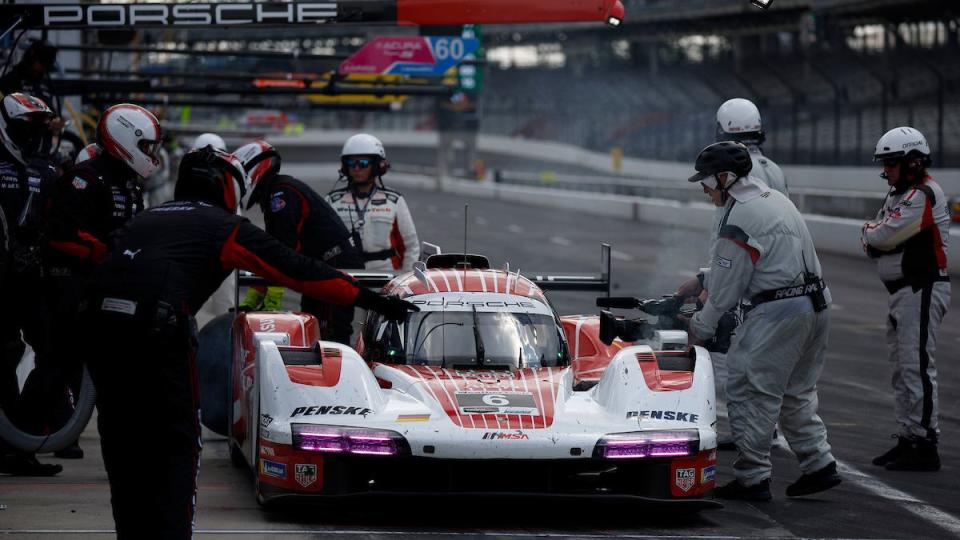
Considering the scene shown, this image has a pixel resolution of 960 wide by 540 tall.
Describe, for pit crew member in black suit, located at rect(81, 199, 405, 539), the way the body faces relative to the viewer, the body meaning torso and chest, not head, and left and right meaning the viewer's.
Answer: facing away from the viewer and to the right of the viewer

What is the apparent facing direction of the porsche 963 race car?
toward the camera

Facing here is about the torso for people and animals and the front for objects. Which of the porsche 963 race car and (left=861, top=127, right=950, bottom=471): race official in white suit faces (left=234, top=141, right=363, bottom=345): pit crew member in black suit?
the race official in white suit

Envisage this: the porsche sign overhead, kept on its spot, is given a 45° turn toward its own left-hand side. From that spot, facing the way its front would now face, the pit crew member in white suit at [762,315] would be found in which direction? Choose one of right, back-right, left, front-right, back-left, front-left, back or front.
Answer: front

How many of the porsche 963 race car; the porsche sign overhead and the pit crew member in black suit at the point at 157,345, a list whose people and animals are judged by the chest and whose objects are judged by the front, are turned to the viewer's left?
0
